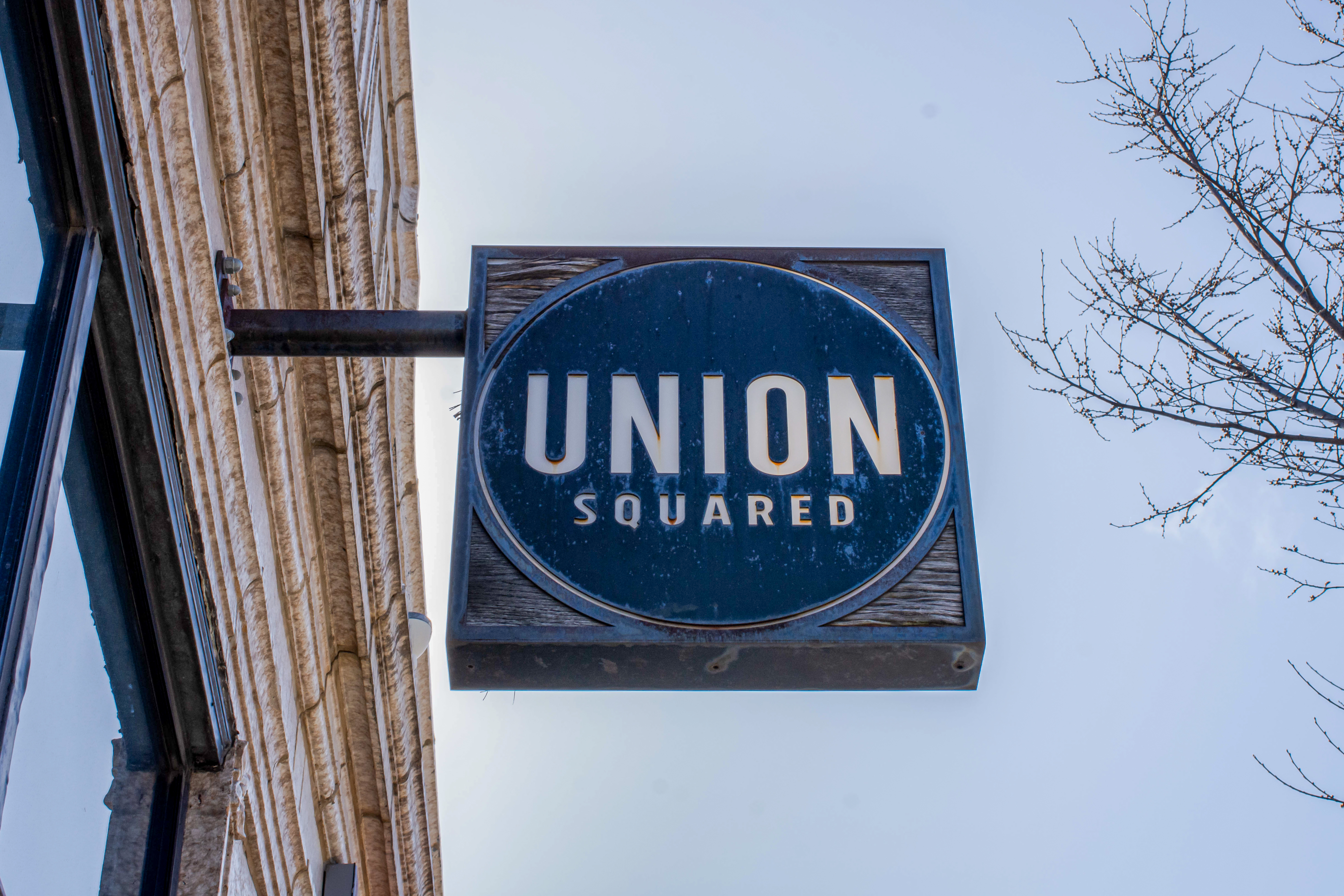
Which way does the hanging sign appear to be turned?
toward the camera

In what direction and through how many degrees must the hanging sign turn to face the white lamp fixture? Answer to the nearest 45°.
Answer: approximately 135° to its right
